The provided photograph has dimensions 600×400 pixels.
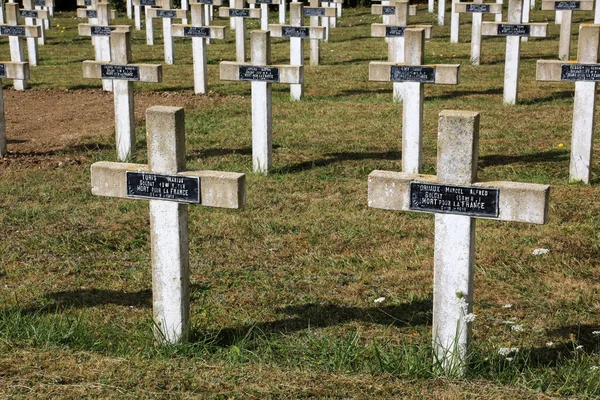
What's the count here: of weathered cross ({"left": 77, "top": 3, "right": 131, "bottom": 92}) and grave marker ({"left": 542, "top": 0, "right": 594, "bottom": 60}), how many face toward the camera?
2

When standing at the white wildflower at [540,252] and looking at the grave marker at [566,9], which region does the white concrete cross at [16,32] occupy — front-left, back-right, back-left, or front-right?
front-left

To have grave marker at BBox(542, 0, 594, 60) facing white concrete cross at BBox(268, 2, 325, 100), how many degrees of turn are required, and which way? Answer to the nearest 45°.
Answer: approximately 45° to its right

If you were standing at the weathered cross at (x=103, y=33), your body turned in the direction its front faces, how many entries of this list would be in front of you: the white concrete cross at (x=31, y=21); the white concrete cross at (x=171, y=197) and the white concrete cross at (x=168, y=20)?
1

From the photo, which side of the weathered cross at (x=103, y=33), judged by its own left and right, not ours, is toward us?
front

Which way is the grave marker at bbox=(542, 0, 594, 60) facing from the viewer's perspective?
toward the camera

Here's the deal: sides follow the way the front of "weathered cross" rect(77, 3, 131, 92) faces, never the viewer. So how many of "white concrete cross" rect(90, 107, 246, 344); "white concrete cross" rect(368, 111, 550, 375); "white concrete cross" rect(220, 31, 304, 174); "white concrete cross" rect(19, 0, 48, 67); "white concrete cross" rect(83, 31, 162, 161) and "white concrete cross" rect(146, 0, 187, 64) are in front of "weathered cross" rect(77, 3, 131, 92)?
4

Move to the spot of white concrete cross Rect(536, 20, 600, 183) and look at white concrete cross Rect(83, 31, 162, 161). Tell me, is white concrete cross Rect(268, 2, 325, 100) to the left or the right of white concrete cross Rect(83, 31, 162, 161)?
right

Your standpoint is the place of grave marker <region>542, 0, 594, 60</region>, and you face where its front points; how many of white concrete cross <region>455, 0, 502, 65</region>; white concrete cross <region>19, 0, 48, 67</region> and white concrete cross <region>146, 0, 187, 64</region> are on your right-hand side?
3

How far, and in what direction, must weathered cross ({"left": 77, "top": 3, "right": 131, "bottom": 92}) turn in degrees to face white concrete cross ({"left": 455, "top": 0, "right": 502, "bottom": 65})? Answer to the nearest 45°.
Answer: approximately 90° to its left

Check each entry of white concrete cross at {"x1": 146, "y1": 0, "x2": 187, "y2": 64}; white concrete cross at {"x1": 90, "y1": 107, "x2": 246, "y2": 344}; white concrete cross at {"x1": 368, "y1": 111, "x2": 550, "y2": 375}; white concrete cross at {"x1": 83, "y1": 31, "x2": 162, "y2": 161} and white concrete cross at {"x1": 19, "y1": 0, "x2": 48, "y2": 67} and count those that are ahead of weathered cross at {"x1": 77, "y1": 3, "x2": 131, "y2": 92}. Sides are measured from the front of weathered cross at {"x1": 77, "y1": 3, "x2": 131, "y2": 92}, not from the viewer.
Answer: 3

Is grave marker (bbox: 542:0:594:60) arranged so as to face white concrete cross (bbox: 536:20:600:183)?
yes

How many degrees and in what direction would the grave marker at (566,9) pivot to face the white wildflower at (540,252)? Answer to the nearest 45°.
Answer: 0° — it already faces it

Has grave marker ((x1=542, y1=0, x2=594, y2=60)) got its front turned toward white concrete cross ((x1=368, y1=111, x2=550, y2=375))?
yes

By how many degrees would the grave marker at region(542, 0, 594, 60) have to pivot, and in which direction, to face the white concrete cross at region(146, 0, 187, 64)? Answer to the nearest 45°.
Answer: approximately 90° to its right

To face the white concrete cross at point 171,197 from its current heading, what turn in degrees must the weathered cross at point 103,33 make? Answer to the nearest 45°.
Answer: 0° — it already faces it

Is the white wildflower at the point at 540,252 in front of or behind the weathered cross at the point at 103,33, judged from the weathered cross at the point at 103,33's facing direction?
in front

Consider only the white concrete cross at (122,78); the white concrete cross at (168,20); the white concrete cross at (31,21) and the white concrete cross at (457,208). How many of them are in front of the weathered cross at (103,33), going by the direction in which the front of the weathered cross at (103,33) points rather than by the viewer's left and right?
2

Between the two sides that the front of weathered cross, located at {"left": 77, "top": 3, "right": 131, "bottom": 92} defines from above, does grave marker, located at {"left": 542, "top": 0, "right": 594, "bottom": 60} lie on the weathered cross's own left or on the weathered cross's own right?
on the weathered cross's own left

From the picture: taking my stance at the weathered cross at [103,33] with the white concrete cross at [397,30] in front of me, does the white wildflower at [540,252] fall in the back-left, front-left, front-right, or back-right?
front-right
